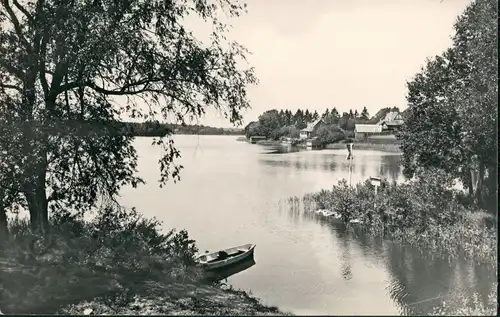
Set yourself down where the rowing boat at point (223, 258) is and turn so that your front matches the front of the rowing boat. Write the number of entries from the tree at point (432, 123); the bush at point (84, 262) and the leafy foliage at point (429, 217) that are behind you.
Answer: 1

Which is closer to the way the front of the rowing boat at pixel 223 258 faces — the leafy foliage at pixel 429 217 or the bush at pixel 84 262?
the leafy foliage

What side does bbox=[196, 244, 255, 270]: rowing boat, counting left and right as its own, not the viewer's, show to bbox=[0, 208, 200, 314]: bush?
back

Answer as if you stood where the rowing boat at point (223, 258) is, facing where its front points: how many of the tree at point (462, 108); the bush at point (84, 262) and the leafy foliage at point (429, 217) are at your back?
1

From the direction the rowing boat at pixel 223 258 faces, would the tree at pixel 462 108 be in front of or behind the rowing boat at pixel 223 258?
in front

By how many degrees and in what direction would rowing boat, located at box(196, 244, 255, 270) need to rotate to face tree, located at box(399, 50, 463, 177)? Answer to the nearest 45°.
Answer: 0° — it already faces it

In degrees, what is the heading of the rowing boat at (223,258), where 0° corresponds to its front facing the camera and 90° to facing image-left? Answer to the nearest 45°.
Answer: approximately 225°

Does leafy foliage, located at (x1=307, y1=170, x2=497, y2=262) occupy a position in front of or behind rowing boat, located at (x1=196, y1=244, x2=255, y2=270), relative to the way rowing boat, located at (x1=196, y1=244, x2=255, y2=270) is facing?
in front
